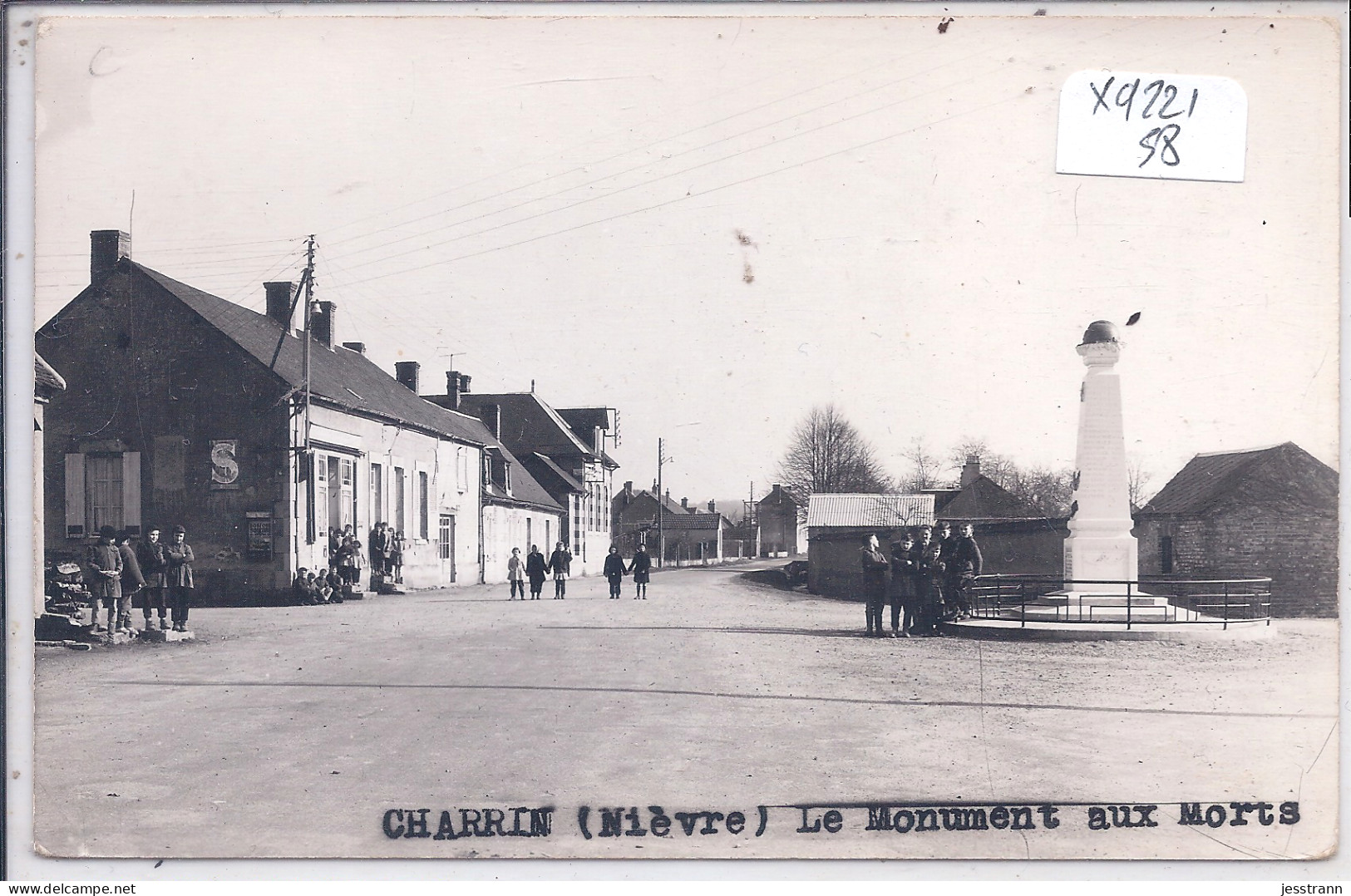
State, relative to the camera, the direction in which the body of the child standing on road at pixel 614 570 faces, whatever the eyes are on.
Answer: toward the camera

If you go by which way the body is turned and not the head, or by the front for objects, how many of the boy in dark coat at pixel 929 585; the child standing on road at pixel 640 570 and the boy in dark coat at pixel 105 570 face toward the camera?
3

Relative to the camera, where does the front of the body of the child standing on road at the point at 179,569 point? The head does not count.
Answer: toward the camera

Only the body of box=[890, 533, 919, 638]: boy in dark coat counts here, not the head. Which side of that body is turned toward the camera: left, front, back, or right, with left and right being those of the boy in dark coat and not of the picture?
front
